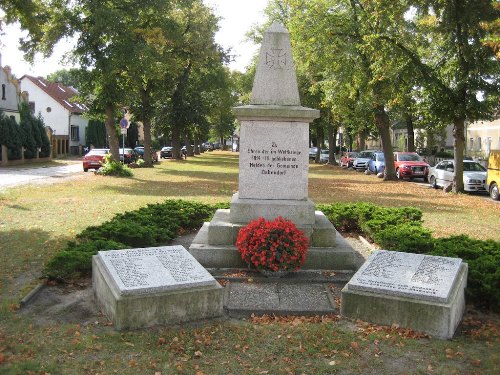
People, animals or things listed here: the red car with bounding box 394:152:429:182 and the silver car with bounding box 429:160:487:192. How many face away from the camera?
0

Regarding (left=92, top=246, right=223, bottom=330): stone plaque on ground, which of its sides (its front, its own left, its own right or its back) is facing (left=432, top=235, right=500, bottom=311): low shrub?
left

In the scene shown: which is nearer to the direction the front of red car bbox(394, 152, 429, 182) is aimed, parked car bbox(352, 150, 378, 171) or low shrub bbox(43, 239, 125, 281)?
the low shrub

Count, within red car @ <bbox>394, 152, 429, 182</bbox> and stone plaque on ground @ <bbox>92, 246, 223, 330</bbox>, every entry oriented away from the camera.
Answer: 0

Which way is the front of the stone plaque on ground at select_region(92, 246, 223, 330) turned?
toward the camera

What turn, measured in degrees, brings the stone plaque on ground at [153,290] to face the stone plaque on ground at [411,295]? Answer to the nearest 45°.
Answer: approximately 90° to its left

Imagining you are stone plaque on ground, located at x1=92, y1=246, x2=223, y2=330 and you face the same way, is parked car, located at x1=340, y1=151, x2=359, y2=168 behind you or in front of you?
behind

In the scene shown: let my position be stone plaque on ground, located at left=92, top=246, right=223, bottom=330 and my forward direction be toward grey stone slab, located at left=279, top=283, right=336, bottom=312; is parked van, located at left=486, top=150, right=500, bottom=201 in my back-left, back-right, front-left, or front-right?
front-left

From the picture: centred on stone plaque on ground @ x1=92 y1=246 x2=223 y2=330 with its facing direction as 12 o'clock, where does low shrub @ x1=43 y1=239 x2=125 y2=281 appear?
The low shrub is roughly at 5 o'clock from the stone plaque on ground.

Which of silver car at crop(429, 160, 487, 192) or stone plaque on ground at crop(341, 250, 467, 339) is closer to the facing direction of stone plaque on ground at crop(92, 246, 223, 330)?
the stone plaque on ground

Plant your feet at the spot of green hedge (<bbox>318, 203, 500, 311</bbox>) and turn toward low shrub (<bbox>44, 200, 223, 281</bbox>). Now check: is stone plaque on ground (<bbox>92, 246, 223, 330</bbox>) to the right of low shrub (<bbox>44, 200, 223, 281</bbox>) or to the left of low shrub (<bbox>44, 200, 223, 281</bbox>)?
left

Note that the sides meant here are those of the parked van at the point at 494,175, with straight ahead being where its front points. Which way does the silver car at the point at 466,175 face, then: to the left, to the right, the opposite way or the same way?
the same way
